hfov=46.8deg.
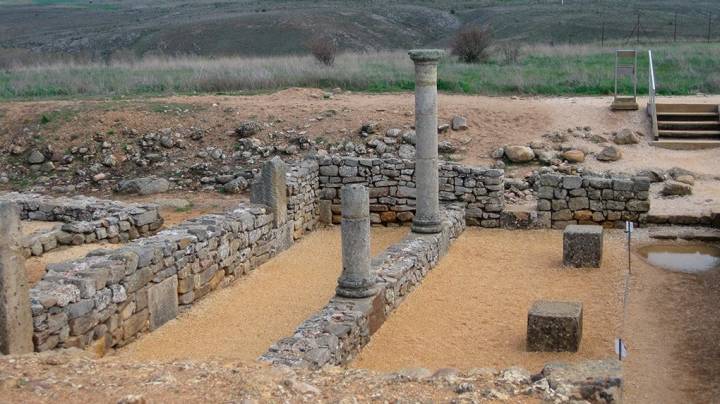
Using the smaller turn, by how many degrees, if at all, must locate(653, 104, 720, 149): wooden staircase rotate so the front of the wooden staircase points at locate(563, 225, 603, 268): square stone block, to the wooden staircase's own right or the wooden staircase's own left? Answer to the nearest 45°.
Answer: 0° — it already faces it

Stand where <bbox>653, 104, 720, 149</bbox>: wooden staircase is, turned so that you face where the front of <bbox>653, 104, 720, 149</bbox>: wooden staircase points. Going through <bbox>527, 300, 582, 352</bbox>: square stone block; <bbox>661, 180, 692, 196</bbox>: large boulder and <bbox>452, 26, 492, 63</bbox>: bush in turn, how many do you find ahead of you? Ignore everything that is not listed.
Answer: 2

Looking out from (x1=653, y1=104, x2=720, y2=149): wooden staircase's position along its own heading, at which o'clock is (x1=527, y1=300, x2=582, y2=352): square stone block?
The square stone block is roughly at 12 o'clock from the wooden staircase.

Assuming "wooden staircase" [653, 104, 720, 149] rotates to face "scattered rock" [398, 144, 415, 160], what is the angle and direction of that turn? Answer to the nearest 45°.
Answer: approximately 45° to its right

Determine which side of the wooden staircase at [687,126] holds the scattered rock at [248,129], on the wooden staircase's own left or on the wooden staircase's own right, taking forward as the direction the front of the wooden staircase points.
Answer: on the wooden staircase's own right

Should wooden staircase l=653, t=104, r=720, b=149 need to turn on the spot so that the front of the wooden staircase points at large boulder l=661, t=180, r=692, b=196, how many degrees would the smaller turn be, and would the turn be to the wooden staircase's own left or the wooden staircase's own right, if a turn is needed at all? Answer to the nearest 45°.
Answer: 0° — it already faces it

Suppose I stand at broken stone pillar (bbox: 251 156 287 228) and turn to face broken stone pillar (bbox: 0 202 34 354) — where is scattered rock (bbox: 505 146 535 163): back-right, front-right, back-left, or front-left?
back-left

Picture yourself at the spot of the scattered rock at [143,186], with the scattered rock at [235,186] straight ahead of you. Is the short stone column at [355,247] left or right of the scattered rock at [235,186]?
right

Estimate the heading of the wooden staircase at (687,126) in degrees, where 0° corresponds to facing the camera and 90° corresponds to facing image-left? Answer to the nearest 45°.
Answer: approximately 0°

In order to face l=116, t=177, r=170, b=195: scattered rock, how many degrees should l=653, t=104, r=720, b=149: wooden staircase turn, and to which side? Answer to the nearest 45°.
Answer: approximately 45° to its right

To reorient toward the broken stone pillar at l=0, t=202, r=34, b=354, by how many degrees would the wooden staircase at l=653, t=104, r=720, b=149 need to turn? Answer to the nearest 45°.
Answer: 0° — it already faces it
